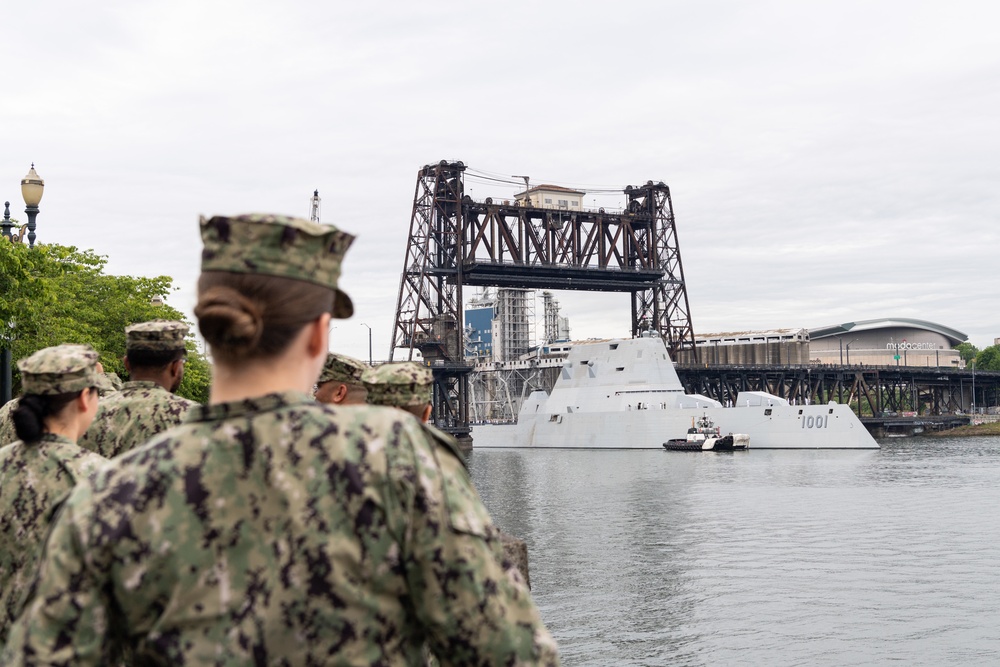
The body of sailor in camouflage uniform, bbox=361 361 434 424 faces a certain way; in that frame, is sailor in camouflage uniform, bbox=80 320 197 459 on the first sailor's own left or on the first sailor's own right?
on the first sailor's own left

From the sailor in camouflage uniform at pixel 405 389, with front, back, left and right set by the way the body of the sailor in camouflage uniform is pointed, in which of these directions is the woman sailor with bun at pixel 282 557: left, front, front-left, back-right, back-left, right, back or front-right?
back

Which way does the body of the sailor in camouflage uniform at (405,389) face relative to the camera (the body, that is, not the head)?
away from the camera

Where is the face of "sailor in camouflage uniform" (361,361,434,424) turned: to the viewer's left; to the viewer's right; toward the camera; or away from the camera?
away from the camera

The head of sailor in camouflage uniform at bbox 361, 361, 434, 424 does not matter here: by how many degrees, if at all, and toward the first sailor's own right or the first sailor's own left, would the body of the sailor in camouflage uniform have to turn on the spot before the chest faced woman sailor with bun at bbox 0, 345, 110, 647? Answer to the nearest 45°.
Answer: approximately 90° to the first sailor's own left

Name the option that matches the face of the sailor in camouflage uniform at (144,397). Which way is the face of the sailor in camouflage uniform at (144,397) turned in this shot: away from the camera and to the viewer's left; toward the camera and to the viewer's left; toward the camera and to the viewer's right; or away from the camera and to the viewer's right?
away from the camera and to the viewer's right

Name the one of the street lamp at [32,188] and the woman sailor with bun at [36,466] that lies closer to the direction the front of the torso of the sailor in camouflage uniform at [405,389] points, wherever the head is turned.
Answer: the street lamp

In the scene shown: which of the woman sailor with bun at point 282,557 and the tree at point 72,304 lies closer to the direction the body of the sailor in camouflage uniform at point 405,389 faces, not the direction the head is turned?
the tree

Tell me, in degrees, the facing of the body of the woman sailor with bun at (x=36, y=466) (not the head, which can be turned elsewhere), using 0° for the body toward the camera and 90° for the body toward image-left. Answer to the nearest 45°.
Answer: approximately 225°

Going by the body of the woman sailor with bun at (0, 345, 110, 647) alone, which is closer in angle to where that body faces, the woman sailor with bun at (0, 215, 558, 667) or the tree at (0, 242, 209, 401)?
the tree

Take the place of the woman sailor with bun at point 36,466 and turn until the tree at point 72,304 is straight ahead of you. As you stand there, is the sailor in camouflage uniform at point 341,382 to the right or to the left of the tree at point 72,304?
right
